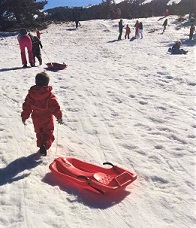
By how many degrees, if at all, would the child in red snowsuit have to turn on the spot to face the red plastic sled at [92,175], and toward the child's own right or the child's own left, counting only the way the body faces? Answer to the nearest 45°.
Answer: approximately 135° to the child's own right

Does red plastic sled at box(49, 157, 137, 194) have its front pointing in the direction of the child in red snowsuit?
yes

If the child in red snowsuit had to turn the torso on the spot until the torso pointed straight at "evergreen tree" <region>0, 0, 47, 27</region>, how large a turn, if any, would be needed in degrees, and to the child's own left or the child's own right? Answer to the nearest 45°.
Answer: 0° — they already face it

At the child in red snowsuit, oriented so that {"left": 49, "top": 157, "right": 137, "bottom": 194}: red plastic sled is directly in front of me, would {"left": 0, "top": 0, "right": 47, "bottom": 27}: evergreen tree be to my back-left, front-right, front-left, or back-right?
back-left

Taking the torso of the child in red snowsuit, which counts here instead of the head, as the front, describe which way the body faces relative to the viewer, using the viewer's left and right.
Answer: facing away from the viewer

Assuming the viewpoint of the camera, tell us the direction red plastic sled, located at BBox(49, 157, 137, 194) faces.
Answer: facing away from the viewer and to the left of the viewer
